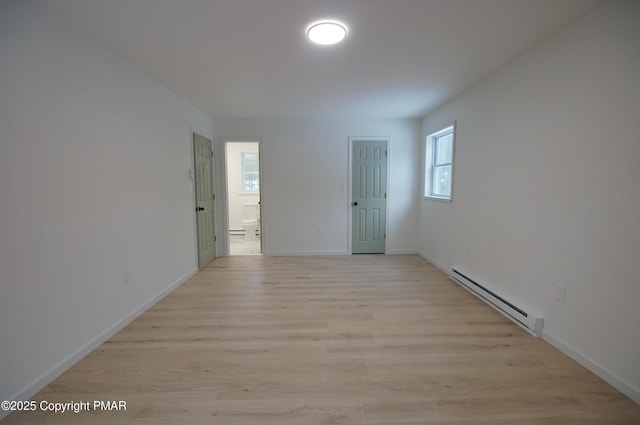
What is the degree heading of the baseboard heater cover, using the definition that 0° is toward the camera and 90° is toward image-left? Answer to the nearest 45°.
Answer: approximately 45°

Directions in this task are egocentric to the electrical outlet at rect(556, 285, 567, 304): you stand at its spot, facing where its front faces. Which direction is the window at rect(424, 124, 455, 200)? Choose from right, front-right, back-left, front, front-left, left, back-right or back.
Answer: right

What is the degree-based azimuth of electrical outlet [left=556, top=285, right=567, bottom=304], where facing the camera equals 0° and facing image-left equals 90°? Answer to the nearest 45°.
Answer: approximately 45°

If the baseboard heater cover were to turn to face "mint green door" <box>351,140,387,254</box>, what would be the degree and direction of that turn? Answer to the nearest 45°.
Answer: approximately 90° to its right

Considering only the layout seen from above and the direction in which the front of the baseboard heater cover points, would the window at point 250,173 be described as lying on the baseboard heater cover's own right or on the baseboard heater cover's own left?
on the baseboard heater cover's own right

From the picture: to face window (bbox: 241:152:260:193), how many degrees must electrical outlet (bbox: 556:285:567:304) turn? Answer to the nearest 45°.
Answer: approximately 45° to its right

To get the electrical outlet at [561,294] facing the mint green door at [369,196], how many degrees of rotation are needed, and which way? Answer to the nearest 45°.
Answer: approximately 90° to its right
